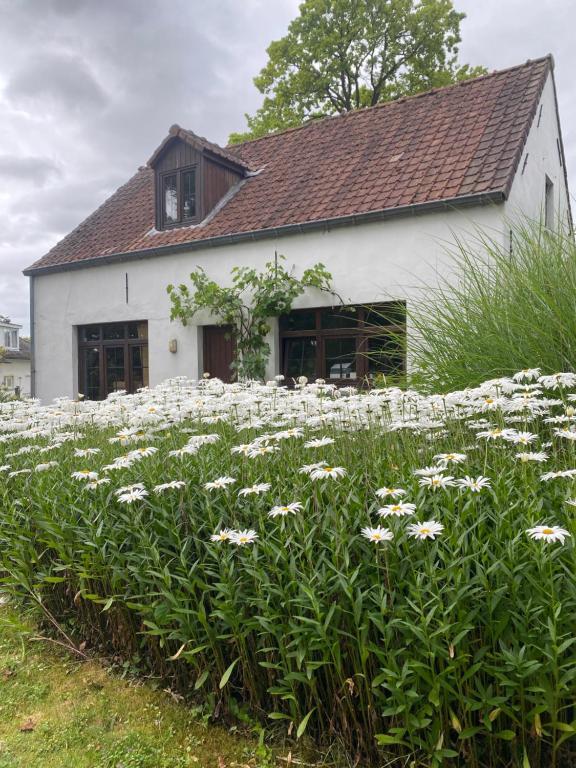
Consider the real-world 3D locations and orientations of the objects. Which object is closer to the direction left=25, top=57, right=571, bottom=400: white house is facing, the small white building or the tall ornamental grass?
the tall ornamental grass

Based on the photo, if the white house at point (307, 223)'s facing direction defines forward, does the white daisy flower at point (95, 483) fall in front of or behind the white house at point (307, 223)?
in front

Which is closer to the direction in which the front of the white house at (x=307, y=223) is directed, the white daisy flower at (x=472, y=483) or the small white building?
the white daisy flower

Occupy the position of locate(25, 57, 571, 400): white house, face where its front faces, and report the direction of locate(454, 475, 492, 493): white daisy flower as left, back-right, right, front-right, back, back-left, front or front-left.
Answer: front-left

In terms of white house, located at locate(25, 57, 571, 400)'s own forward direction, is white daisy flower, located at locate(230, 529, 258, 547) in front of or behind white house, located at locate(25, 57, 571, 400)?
in front

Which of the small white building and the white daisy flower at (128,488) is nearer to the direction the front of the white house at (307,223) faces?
the white daisy flower

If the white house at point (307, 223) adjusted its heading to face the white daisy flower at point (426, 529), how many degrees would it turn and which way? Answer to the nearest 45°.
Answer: approximately 45° to its left

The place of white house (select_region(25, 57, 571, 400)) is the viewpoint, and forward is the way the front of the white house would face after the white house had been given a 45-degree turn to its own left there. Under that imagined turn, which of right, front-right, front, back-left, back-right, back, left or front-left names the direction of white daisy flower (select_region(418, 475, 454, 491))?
front

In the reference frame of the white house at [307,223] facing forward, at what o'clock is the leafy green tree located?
The leafy green tree is roughly at 5 o'clock from the white house.

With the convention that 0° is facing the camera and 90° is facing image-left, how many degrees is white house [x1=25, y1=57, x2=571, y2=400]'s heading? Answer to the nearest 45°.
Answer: approximately 45°

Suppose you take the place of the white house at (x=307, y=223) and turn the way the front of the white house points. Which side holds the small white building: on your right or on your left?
on your right
